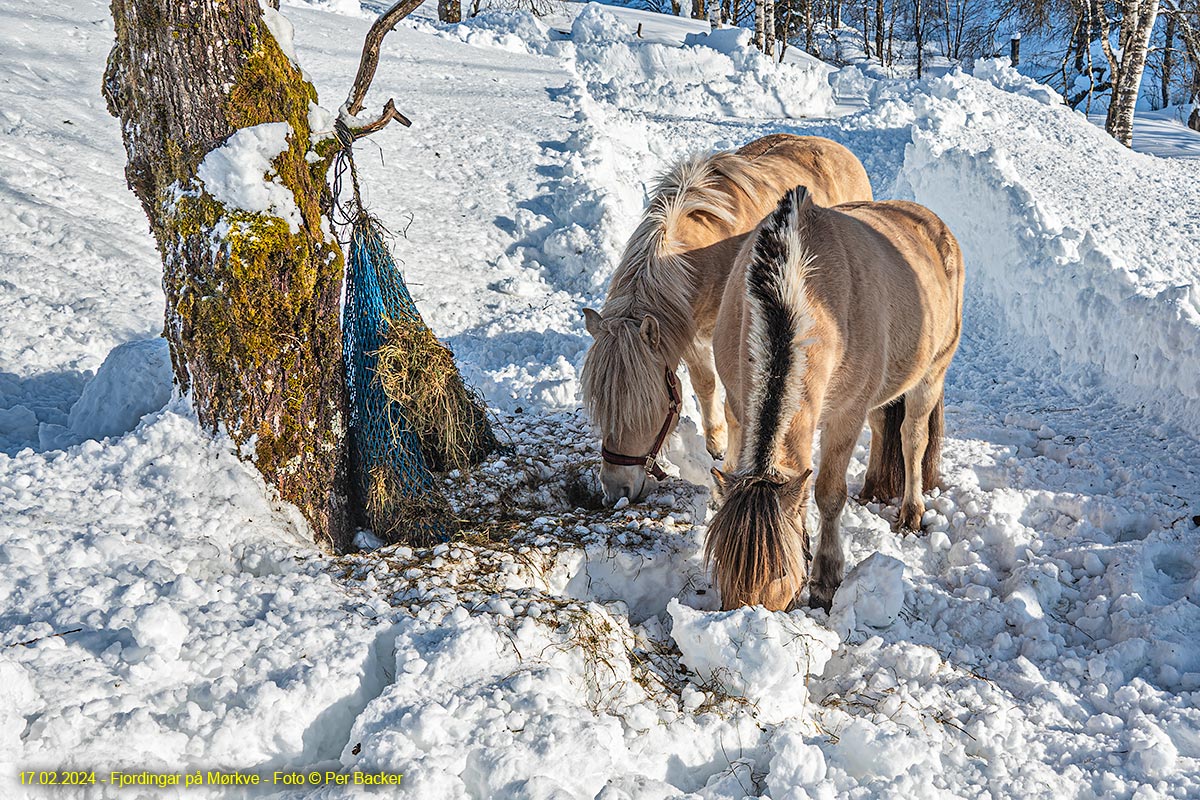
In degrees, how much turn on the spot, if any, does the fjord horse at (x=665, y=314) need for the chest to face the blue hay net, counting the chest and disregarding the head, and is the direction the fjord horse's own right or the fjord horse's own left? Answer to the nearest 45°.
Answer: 0° — it already faces it

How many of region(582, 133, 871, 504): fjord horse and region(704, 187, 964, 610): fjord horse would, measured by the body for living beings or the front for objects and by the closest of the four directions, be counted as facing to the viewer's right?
0

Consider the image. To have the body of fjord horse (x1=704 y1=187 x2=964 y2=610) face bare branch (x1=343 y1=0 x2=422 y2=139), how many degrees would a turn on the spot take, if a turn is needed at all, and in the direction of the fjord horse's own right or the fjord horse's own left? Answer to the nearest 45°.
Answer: approximately 45° to the fjord horse's own right

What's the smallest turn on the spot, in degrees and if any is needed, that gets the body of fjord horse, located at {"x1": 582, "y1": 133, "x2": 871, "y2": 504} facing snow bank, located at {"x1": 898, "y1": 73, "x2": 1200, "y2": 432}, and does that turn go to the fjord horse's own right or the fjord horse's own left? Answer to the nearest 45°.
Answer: approximately 180°

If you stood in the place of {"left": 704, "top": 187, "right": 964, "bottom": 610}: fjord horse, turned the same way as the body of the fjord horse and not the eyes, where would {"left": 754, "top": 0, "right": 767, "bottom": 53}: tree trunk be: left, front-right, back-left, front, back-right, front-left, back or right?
back-right

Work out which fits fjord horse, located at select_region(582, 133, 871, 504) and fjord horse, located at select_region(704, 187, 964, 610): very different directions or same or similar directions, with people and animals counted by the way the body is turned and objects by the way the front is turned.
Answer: same or similar directions

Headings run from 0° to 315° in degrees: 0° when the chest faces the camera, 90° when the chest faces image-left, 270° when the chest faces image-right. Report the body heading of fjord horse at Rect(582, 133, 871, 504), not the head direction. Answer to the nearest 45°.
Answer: approximately 45°

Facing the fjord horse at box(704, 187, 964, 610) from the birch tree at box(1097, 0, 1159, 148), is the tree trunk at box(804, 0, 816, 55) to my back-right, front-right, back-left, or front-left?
back-right

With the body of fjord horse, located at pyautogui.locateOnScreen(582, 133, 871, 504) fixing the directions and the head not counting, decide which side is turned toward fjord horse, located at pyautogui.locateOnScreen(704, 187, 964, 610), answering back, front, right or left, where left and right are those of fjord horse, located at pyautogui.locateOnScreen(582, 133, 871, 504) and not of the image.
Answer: left

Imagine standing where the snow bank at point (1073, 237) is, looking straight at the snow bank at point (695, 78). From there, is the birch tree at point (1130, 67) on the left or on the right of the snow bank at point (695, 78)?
right

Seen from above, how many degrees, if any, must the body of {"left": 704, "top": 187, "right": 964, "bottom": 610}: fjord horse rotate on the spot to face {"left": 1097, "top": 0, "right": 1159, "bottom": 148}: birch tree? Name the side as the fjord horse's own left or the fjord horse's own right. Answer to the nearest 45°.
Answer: approximately 135° to the fjord horse's own right
